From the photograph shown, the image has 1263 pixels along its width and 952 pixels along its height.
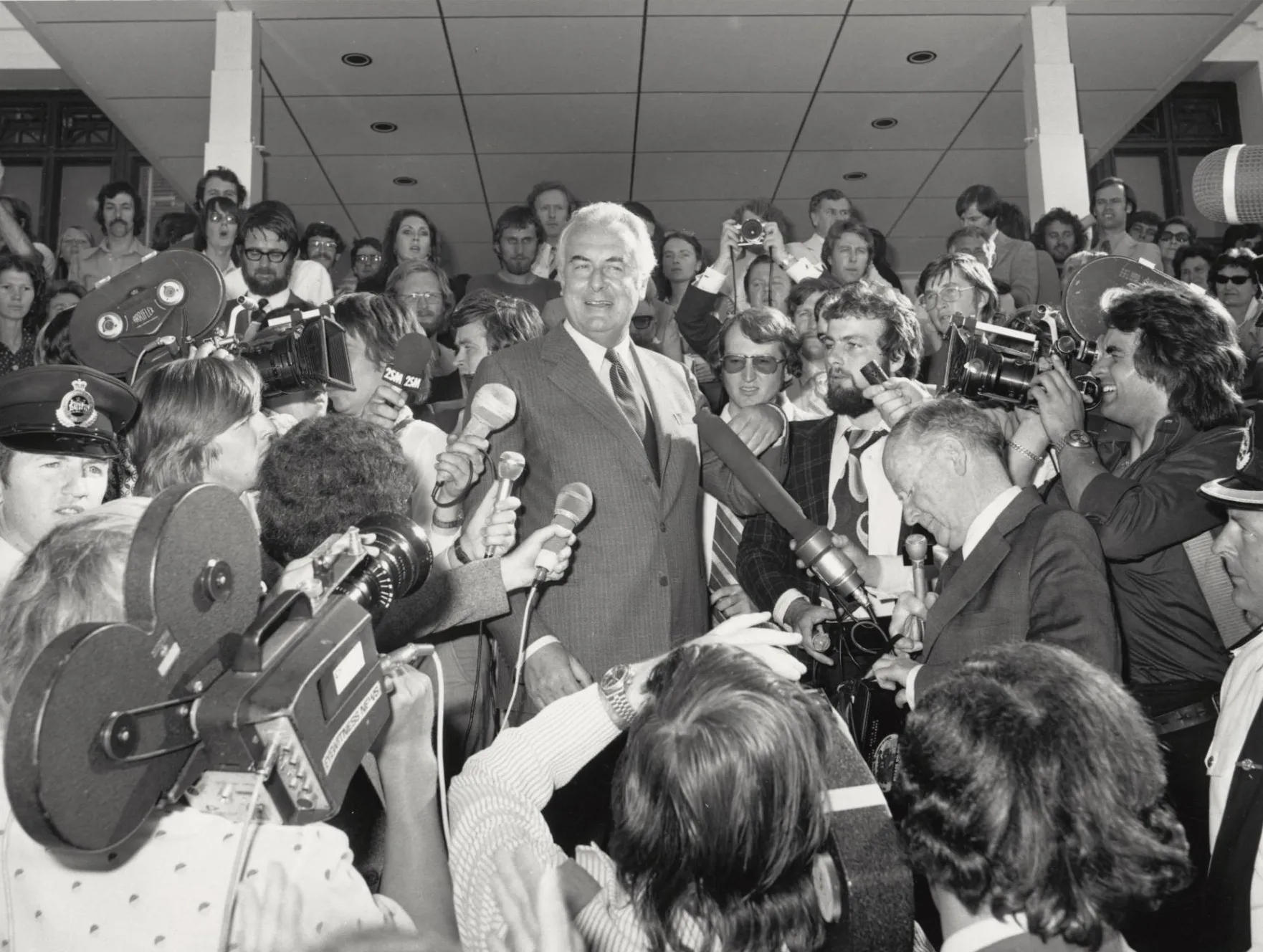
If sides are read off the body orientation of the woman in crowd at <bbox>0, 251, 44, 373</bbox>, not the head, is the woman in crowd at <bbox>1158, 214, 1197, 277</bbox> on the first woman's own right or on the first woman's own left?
on the first woman's own left

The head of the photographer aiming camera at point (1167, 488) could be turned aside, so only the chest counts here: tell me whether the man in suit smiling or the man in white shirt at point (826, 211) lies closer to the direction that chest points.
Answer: the man in suit smiling

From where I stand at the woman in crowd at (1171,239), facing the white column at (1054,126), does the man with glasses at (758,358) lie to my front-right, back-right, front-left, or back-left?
front-left

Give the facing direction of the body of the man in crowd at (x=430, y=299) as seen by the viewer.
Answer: toward the camera

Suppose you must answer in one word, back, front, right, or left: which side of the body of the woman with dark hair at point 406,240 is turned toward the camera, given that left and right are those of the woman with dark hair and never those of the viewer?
front

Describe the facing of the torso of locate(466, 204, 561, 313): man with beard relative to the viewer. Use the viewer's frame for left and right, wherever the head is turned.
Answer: facing the viewer

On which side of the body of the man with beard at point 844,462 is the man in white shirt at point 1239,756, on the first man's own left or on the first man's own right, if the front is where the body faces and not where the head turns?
on the first man's own left

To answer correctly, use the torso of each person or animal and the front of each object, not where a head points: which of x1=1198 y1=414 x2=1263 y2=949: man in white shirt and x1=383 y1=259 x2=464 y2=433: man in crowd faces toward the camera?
the man in crowd

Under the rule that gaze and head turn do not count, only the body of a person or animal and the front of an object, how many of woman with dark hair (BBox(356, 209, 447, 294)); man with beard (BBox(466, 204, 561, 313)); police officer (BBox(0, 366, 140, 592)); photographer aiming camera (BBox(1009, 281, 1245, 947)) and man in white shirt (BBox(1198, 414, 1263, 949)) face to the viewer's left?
2

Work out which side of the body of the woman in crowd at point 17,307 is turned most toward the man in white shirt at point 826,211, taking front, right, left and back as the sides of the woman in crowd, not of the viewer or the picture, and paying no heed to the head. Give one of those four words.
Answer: left

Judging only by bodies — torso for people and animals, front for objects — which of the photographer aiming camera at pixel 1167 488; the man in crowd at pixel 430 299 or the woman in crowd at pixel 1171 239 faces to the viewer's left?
the photographer aiming camera

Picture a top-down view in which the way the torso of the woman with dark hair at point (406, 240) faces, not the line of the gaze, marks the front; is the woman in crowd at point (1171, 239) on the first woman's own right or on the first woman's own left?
on the first woman's own left

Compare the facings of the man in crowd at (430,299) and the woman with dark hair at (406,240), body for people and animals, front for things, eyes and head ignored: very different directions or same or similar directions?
same or similar directions

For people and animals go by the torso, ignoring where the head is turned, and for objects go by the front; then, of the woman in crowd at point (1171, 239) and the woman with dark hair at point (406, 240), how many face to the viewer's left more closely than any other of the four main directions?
0

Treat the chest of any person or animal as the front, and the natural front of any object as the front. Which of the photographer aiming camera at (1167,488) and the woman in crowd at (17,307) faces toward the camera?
the woman in crowd

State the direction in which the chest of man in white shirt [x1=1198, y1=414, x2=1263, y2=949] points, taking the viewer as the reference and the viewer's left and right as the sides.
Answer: facing to the left of the viewer

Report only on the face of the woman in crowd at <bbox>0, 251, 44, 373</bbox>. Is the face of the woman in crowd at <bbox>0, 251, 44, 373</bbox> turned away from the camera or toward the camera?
toward the camera

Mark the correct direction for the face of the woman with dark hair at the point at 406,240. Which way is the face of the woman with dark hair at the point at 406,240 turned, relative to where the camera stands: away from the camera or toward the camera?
toward the camera

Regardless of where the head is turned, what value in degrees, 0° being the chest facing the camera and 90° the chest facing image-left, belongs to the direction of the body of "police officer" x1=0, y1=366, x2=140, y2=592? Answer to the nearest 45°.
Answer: approximately 315°

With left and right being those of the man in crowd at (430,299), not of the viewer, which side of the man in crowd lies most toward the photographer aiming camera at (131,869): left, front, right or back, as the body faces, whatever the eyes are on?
front

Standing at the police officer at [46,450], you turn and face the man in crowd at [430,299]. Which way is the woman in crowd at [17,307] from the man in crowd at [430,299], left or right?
left
